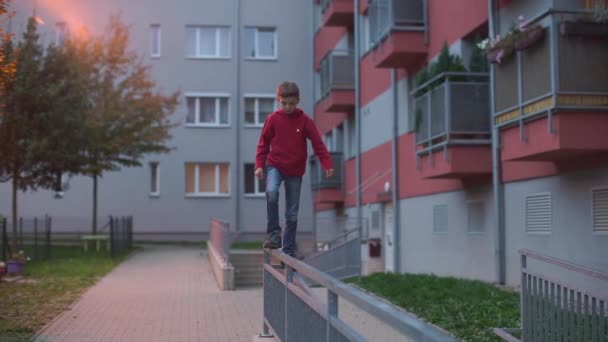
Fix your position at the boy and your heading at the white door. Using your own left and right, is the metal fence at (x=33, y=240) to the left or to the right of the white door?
left

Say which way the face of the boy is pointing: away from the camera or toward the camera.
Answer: toward the camera

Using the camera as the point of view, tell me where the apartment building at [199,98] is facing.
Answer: facing the viewer

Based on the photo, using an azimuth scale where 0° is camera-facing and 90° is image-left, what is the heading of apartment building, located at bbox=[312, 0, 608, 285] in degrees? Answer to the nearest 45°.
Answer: approximately 45°

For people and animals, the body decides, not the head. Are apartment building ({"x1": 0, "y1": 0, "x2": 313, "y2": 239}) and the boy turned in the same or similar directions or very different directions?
same or similar directions

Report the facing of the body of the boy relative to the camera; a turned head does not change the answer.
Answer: toward the camera

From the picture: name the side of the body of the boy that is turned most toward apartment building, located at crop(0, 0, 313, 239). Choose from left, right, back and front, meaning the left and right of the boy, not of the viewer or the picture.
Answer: back

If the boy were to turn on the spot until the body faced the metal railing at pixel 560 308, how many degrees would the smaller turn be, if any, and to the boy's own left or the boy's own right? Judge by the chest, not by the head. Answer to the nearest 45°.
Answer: approximately 45° to the boy's own left

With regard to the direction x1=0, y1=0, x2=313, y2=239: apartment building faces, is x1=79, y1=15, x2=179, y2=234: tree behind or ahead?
ahead

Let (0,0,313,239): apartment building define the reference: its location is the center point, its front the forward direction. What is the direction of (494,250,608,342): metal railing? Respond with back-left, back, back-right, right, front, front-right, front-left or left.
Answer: front

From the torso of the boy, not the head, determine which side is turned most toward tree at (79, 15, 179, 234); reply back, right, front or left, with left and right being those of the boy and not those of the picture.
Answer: back

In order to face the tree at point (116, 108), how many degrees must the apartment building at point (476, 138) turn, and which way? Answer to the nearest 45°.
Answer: approximately 90° to its right

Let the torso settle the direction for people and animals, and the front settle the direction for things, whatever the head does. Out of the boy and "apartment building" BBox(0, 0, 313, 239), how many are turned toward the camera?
2
